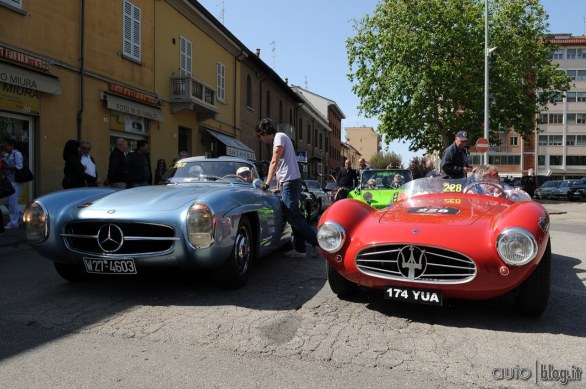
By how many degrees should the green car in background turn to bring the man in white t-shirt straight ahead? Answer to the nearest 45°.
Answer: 0° — it already faces them

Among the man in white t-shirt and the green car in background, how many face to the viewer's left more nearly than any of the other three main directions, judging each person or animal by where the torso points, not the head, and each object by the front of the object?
1

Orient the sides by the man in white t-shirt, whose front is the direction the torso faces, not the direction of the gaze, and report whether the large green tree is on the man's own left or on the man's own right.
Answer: on the man's own right

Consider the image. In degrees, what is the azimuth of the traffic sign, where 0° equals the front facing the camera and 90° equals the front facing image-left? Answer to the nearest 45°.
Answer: approximately 0°

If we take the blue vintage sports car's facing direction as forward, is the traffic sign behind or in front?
behind

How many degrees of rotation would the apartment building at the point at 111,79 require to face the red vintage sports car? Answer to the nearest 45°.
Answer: approximately 45° to its right

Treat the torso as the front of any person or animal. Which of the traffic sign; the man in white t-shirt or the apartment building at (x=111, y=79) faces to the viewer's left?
the man in white t-shirt

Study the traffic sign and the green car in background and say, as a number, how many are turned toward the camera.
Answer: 2

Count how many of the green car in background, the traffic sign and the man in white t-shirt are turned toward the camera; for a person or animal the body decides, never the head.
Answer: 2

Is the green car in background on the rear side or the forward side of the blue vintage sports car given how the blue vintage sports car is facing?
on the rear side

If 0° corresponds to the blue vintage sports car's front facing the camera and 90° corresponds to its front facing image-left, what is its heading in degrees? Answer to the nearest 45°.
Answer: approximately 45°

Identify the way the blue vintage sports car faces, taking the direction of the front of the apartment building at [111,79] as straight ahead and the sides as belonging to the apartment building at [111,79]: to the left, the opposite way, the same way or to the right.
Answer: to the right

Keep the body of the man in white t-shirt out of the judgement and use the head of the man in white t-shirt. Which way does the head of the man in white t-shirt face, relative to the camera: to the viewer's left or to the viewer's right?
to the viewer's left

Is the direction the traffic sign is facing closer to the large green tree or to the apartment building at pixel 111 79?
the apartment building

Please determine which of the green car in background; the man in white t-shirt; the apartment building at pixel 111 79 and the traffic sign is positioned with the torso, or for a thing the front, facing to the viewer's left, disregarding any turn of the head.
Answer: the man in white t-shirt
